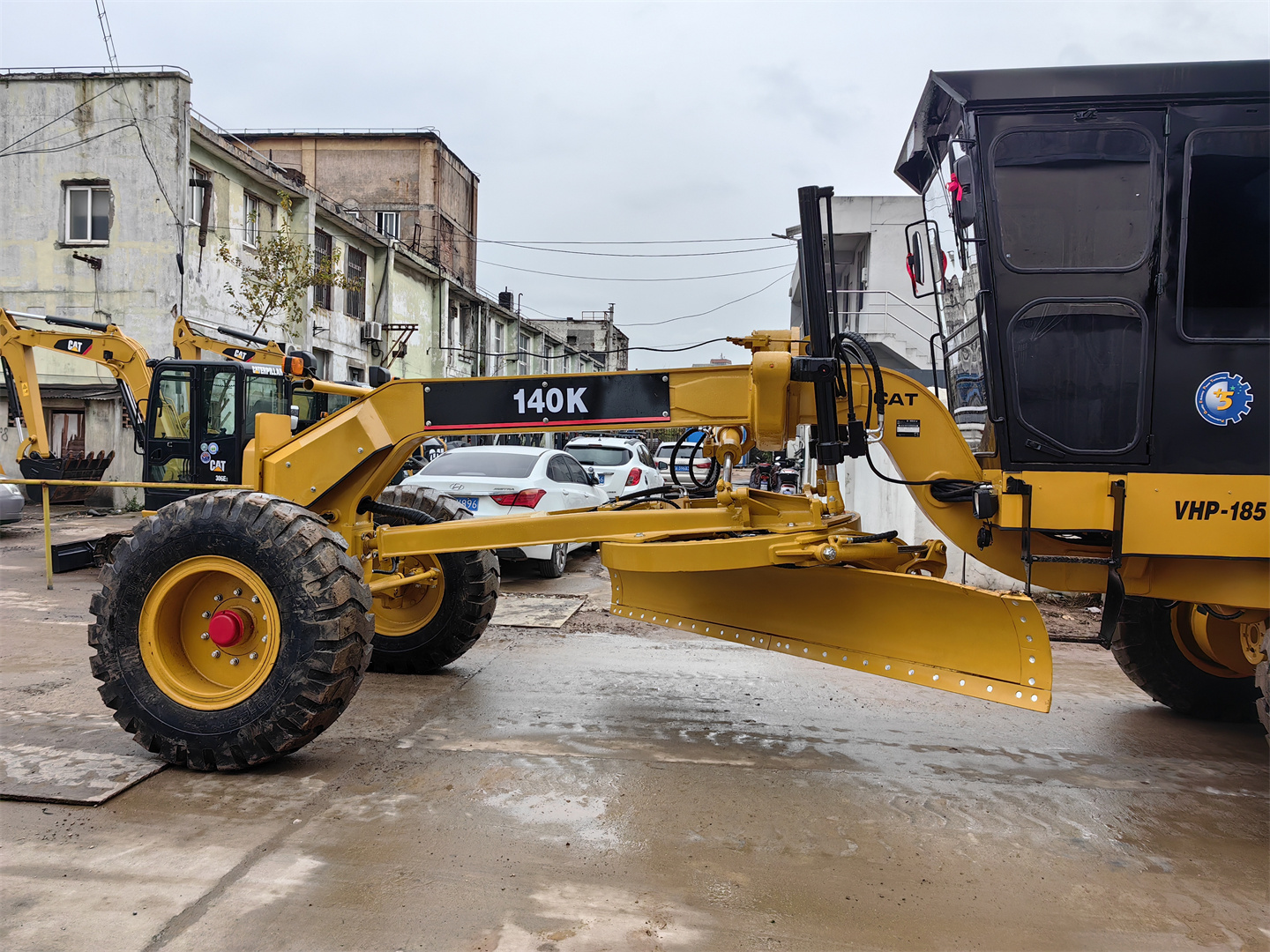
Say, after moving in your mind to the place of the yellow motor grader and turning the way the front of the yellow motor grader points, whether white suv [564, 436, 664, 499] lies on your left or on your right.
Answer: on your right

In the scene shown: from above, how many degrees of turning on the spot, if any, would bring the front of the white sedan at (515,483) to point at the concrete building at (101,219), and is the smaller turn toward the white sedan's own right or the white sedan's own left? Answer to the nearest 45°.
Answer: approximately 90° to the white sedan's own left

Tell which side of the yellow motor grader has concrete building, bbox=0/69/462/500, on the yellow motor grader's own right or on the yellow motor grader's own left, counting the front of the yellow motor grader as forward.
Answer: on the yellow motor grader's own right

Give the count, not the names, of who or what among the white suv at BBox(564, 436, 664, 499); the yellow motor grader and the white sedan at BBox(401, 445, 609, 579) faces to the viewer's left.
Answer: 1

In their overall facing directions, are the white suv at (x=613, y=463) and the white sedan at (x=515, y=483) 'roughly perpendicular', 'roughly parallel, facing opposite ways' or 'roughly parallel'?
roughly parallel

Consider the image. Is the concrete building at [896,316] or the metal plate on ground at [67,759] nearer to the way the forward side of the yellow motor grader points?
the metal plate on ground

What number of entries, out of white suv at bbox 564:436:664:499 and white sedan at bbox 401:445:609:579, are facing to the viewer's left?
0

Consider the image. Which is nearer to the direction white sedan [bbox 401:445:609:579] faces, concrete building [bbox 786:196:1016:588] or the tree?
the tree

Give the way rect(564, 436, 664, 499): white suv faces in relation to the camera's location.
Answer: facing away from the viewer and to the right of the viewer

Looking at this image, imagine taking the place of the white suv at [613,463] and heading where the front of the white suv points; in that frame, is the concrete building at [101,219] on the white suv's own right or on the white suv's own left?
on the white suv's own left

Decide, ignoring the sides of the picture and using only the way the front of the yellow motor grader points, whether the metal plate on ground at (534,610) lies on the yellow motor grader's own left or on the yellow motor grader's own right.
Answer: on the yellow motor grader's own right

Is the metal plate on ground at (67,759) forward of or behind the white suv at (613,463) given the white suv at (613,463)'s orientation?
behind

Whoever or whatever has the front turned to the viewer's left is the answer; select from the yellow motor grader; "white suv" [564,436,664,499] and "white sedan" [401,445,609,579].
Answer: the yellow motor grader

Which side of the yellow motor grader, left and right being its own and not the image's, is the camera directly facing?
left
